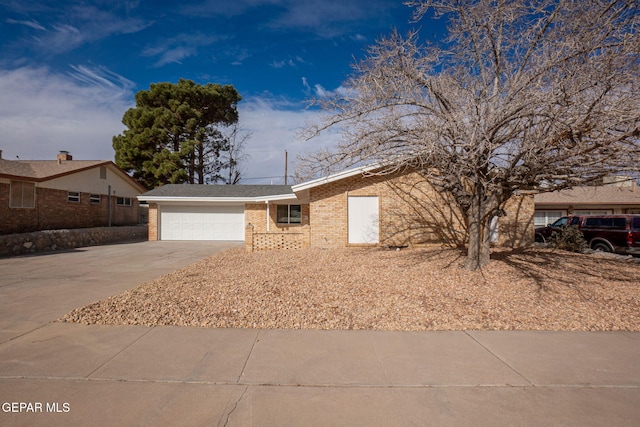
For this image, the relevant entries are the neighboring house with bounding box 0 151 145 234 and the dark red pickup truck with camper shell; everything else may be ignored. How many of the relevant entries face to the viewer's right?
0

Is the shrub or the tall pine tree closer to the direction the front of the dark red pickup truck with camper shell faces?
the tall pine tree

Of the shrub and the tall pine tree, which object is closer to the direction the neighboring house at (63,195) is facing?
the shrub

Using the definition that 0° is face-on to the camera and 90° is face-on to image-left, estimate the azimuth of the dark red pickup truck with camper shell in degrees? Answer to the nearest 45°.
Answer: approximately 135°

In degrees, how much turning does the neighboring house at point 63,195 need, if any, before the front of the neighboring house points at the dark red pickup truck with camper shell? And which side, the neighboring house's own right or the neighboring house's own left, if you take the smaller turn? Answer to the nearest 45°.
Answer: approximately 90° to the neighboring house's own left

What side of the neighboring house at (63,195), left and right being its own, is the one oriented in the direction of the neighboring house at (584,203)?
left

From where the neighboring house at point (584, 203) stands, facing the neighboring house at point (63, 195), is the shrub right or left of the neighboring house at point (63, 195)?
left

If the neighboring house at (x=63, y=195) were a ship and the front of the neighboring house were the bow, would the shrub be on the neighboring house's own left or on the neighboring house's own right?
on the neighboring house's own left

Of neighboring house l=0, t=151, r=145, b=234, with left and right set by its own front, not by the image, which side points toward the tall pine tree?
back
